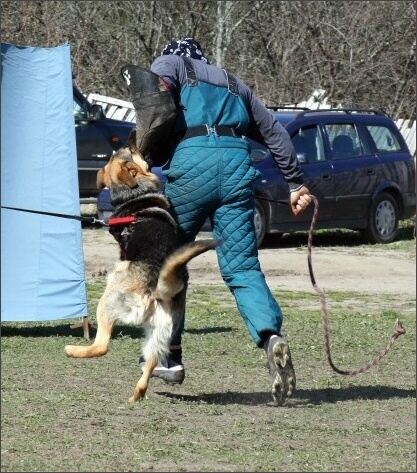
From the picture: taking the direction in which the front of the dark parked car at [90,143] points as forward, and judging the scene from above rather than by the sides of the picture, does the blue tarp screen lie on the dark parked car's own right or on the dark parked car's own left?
on the dark parked car's own right

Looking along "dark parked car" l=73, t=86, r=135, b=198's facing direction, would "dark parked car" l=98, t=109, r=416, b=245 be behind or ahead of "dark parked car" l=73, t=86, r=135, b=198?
ahead
